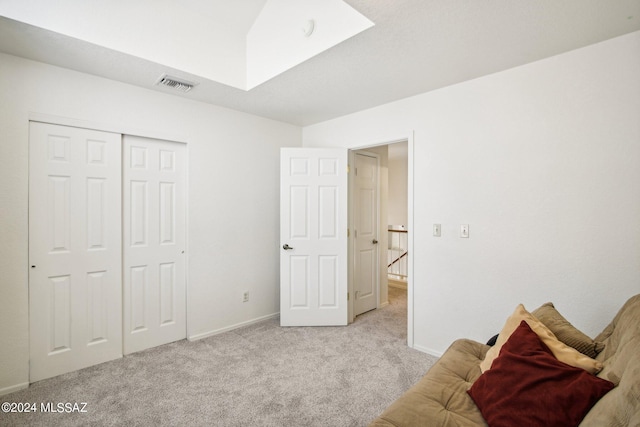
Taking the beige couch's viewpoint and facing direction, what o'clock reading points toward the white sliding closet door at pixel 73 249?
The white sliding closet door is roughly at 12 o'clock from the beige couch.

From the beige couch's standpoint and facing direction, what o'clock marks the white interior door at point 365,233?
The white interior door is roughly at 2 o'clock from the beige couch.

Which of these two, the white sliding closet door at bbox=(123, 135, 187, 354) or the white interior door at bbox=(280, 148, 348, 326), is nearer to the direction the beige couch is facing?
the white sliding closet door

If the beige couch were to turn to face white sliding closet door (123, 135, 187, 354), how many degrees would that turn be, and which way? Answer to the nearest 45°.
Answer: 0° — it already faces it

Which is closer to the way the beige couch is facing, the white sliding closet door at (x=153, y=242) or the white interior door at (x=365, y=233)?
the white sliding closet door

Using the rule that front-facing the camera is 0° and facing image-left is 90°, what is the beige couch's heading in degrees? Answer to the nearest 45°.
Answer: approximately 90°

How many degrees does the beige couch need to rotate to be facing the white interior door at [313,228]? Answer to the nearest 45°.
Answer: approximately 45° to its right

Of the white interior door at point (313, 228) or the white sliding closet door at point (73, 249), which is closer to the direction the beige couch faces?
the white sliding closet door
